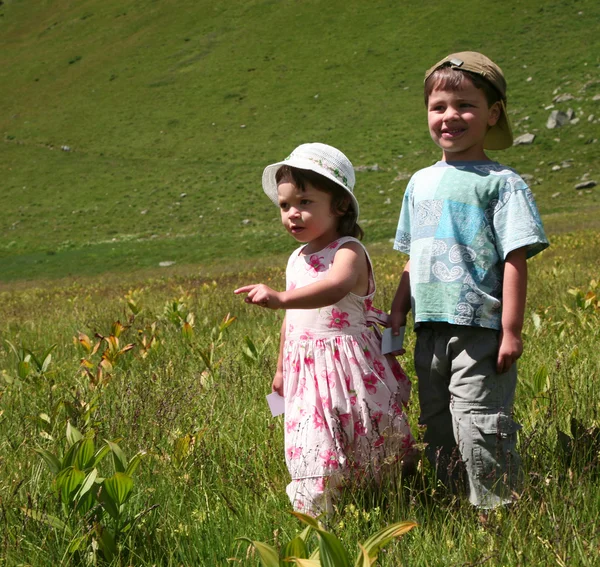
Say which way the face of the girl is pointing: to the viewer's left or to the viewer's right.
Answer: to the viewer's left

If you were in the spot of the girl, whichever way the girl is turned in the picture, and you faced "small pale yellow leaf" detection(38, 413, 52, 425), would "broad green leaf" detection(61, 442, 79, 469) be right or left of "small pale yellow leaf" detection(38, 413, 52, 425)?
left

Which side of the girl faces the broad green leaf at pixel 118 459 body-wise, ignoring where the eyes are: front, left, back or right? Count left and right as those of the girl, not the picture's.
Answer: front

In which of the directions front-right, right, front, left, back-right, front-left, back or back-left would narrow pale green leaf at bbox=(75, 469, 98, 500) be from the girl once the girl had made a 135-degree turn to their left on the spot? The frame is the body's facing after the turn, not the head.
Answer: back-right

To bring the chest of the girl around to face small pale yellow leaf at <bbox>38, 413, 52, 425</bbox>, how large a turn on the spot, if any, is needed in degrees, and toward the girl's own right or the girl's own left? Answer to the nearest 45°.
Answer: approximately 45° to the girl's own right

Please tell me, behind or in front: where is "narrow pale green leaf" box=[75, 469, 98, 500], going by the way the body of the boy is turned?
in front

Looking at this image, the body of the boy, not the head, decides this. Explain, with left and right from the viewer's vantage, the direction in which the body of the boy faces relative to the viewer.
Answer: facing the viewer and to the left of the viewer

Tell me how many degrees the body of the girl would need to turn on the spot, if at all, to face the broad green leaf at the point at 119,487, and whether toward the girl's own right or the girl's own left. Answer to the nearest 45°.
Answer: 0° — they already face it

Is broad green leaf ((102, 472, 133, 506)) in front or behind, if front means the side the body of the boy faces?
in front

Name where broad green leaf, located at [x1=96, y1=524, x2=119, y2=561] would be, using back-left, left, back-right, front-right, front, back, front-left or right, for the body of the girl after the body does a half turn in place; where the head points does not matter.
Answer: back

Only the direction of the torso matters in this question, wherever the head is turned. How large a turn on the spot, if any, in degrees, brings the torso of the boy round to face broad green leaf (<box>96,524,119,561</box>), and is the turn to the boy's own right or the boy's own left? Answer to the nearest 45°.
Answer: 0° — they already face it
